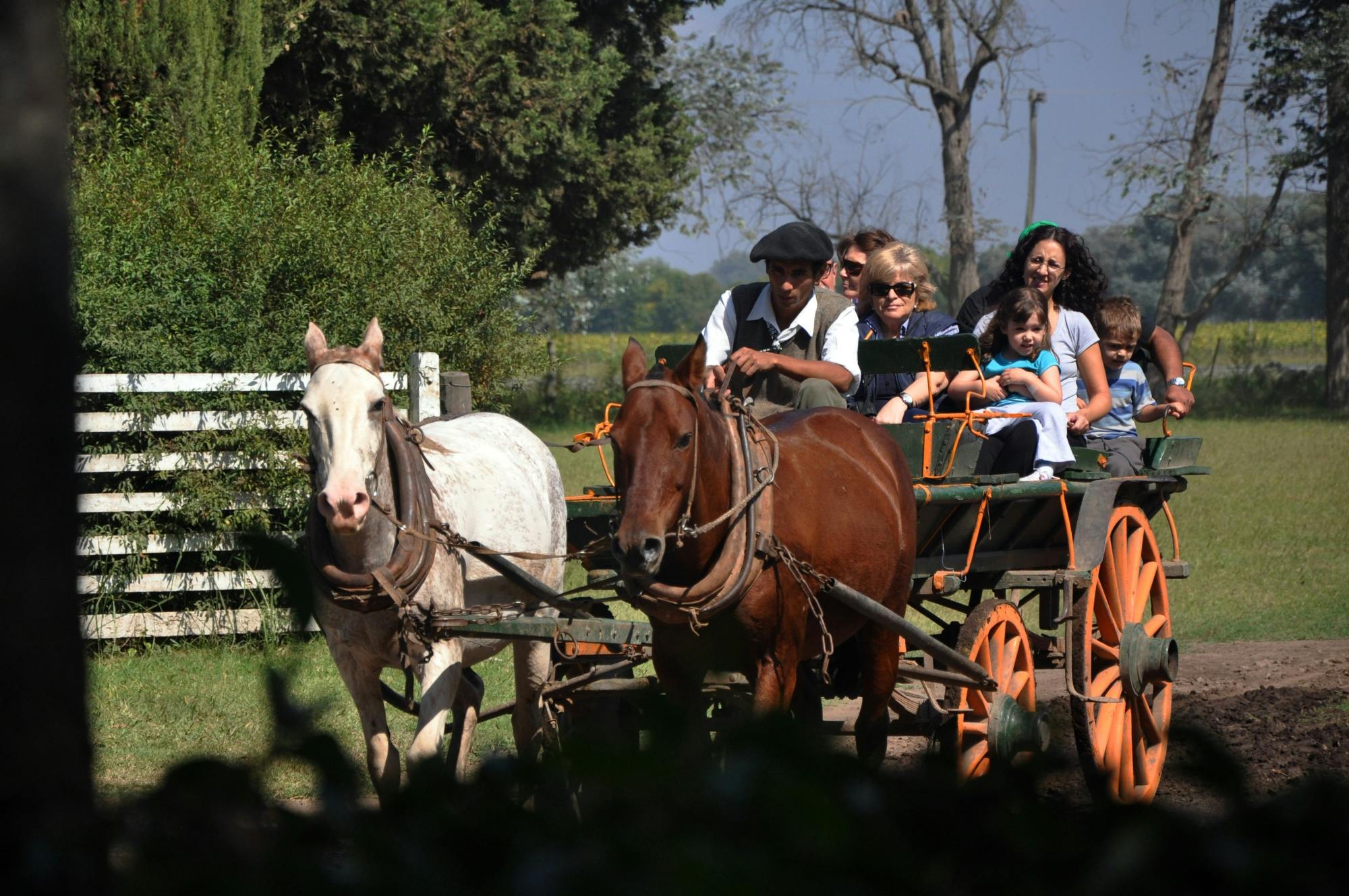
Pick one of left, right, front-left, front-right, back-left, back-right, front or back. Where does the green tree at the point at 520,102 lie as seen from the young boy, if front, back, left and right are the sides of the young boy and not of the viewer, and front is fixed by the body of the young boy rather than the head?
back-right

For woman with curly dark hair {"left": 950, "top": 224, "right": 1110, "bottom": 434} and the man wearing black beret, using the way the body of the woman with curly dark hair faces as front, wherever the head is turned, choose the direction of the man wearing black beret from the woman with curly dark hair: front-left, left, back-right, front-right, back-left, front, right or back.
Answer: front

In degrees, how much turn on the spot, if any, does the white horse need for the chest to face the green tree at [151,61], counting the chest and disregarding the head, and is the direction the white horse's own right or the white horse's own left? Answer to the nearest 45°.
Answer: approximately 135° to the white horse's own right

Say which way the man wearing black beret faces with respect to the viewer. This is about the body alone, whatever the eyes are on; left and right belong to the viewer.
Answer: facing the viewer and to the left of the viewer

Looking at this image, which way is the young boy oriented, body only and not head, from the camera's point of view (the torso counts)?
toward the camera

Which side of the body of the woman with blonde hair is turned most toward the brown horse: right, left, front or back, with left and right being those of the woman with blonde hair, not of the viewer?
front

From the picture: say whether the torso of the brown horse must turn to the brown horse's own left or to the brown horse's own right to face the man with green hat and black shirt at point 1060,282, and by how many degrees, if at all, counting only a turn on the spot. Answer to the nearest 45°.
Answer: approximately 180°

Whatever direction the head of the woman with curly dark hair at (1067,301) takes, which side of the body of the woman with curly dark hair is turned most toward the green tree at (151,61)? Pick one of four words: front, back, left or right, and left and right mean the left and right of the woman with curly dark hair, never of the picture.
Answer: right

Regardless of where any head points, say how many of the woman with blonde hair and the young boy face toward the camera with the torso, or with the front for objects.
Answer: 2

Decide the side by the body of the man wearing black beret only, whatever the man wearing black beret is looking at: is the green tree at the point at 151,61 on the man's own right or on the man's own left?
on the man's own right
